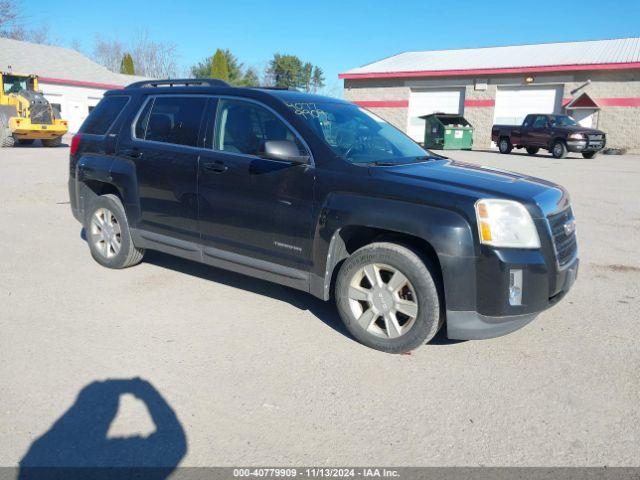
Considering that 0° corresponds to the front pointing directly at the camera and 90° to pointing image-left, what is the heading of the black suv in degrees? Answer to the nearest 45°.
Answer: approximately 315°

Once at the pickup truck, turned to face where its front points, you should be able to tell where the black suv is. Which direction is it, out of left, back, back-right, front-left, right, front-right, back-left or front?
front-right

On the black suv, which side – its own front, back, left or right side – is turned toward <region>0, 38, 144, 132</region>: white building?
back

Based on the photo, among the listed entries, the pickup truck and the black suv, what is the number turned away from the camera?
0

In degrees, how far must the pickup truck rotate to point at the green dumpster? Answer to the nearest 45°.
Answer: approximately 180°

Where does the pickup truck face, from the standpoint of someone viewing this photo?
facing the viewer and to the right of the viewer

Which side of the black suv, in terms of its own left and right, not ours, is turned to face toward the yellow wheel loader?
back
